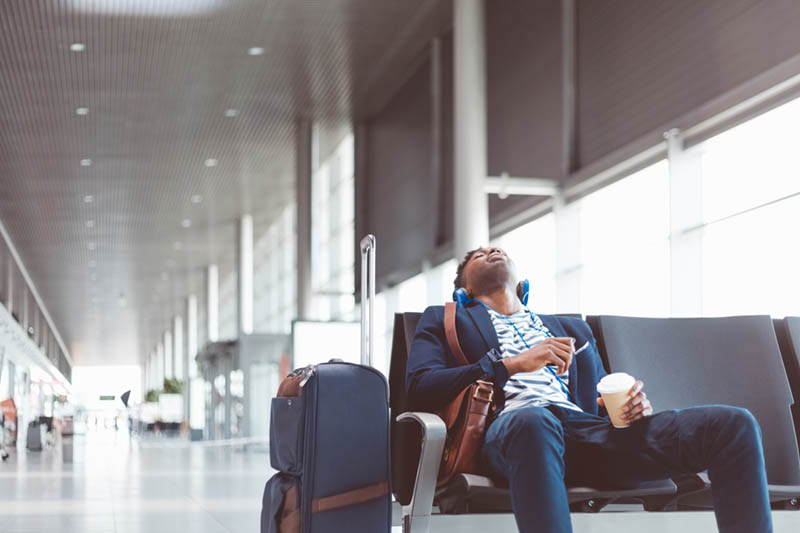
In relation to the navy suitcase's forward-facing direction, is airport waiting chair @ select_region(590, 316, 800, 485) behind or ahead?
behind

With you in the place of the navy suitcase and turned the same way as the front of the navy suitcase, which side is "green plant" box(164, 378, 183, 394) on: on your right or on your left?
on your right

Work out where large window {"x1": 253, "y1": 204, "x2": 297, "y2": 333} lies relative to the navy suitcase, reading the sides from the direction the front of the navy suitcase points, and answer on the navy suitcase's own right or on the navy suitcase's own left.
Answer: on the navy suitcase's own right
